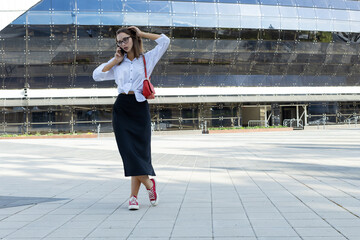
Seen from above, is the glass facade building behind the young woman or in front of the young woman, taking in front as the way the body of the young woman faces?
behind

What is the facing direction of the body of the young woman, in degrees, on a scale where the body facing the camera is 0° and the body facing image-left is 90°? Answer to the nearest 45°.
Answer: approximately 0°

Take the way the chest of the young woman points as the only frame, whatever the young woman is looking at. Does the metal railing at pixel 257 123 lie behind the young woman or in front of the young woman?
behind

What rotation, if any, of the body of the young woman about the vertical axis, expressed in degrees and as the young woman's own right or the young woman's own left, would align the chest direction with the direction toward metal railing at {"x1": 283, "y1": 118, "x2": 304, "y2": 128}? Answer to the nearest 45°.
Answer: approximately 135° to the young woman's own left
